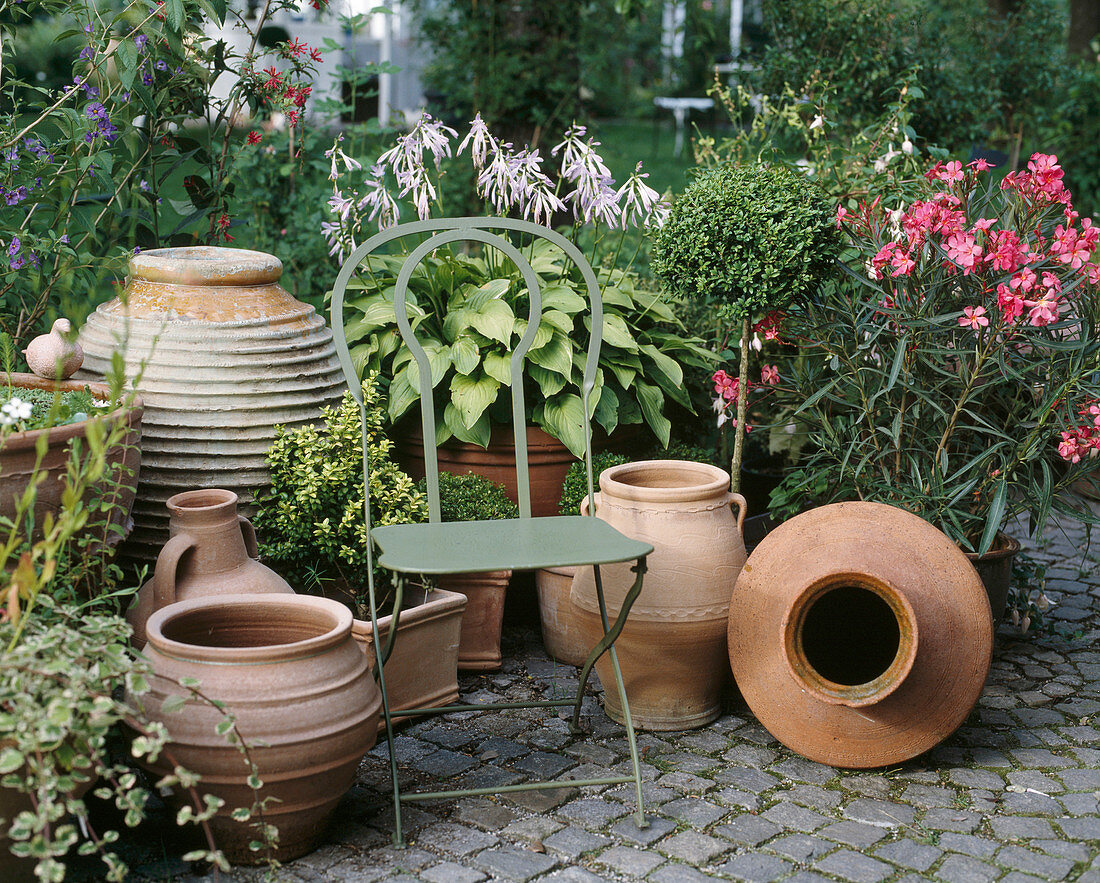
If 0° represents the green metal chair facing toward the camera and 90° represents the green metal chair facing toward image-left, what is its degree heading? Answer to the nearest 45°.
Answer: approximately 0°

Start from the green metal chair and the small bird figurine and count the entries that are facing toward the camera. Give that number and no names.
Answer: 1

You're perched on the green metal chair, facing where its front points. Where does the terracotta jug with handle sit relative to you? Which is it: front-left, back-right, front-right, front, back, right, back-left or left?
right

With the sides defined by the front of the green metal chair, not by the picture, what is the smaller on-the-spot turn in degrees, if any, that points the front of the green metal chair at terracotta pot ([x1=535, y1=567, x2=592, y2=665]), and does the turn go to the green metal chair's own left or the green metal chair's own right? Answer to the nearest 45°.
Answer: approximately 180°

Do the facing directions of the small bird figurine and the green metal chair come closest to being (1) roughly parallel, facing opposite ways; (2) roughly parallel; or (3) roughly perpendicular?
roughly perpendicular

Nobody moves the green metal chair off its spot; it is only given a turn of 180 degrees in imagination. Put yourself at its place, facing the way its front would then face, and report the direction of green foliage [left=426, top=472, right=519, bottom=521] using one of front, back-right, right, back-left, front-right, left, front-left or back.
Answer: front
